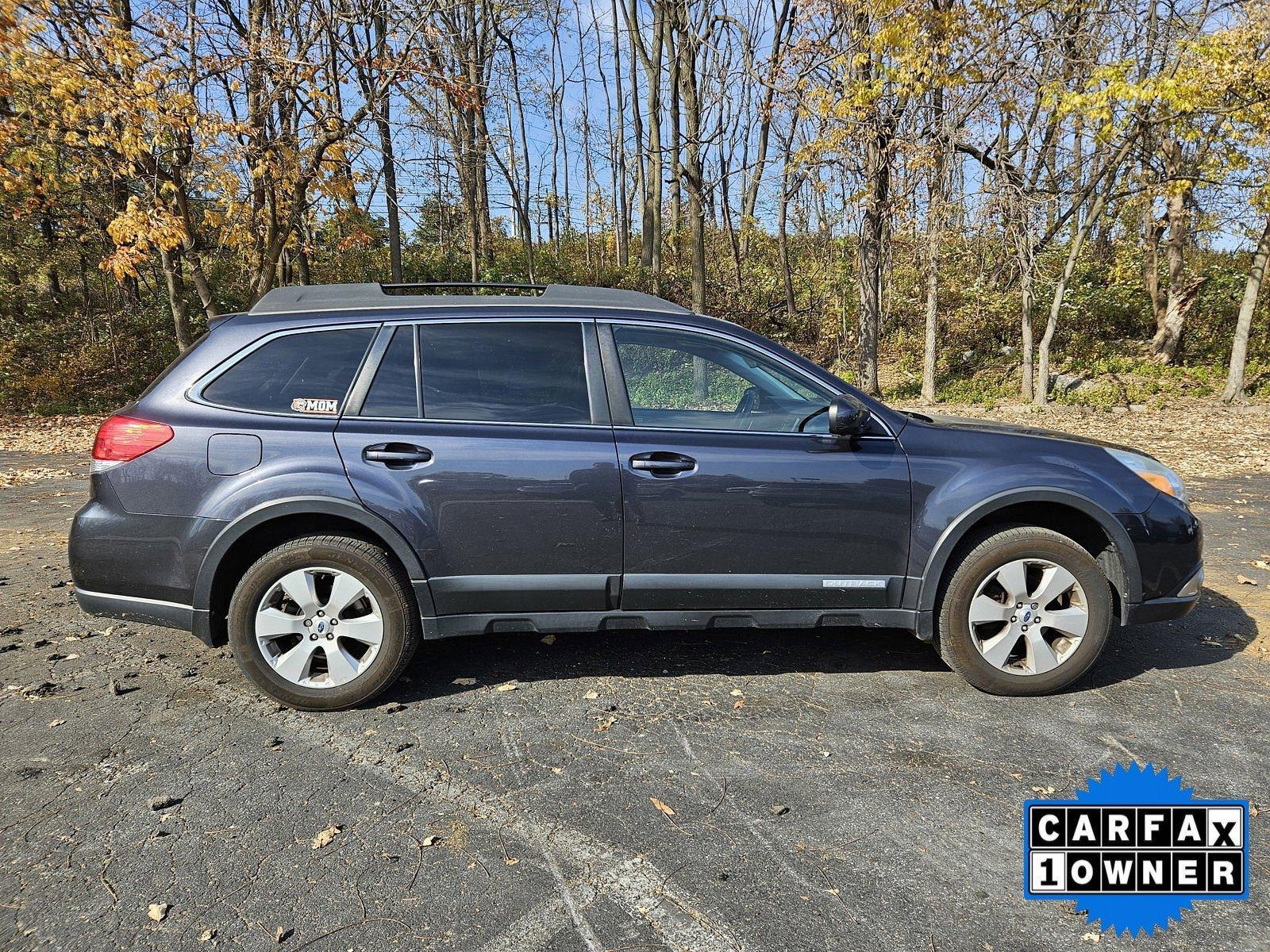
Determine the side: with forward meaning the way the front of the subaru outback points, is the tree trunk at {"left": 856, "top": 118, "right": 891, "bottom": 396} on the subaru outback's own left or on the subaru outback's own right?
on the subaru outback's own left

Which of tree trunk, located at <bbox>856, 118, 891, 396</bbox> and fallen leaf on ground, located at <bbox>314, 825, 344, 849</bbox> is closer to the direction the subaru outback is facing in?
the tree trunk

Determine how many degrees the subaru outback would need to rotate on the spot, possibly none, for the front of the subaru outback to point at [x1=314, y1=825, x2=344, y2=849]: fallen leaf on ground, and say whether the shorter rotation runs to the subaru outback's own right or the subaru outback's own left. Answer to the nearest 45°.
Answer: approximately 135° to the subaru outback's own right

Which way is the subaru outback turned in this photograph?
to the viewer's right
